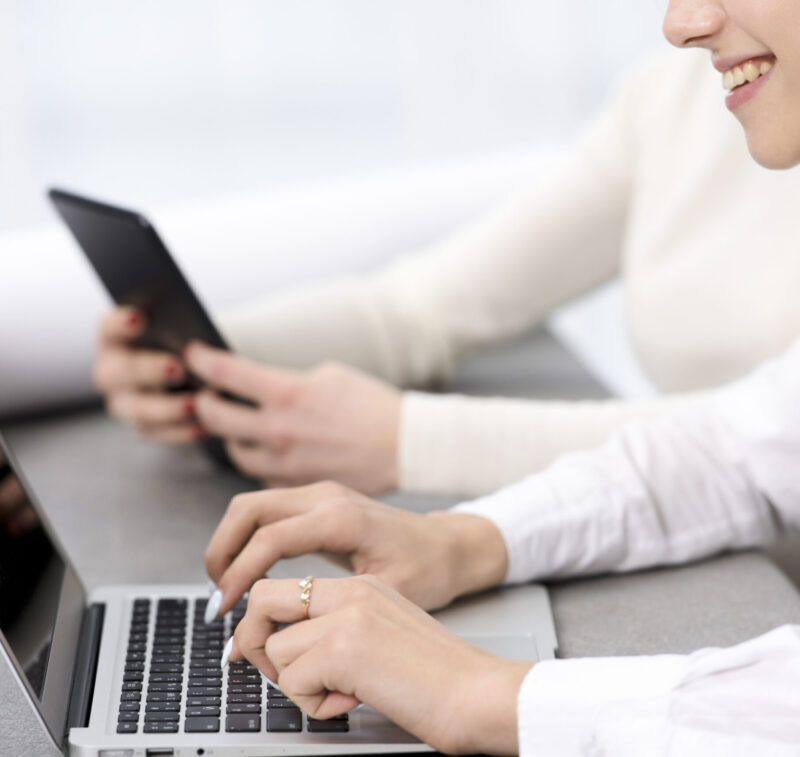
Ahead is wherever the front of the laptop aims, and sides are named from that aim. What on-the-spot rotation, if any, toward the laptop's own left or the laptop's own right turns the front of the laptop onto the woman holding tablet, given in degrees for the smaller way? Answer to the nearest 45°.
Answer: approximately 45° to the laptop's own left

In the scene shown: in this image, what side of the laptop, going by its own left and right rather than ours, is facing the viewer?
right
